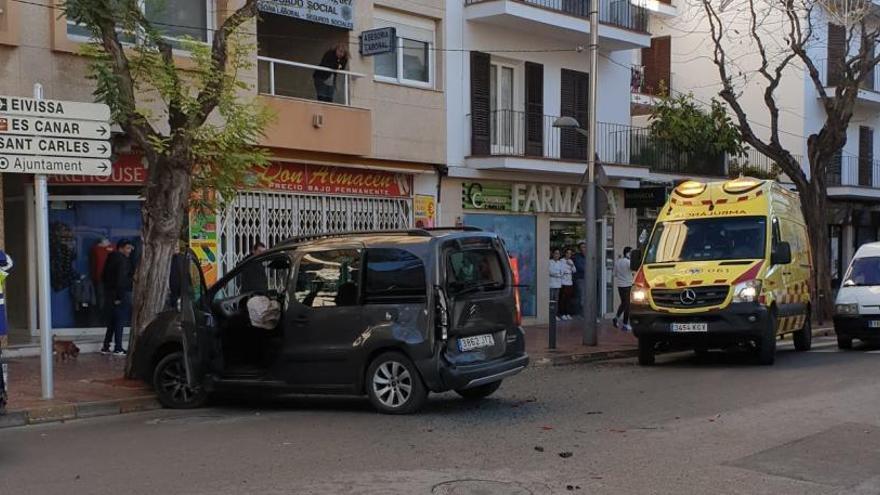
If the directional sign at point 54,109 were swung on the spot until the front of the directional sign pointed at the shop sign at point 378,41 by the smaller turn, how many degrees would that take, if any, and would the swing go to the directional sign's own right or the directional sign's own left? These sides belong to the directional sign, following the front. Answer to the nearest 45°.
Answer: approximately 135° to the directional sign's own left

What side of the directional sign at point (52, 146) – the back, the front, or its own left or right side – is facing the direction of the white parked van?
left

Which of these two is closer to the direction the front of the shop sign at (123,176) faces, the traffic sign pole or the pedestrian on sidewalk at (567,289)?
the traffic sign pole

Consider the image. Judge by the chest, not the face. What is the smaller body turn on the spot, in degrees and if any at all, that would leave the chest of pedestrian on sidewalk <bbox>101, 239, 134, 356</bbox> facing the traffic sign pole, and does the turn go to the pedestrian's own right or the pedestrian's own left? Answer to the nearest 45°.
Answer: approximately 90° to the pedestrian's own right

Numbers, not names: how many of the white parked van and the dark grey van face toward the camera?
1

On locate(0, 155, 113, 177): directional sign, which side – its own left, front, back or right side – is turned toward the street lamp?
left

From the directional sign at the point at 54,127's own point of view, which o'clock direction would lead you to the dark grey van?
The dark grey van is roughly at 10 o'clock from the directional sign.

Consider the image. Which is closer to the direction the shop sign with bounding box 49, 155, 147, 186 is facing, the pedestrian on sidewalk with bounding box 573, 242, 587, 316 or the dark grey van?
the dark grey van
